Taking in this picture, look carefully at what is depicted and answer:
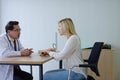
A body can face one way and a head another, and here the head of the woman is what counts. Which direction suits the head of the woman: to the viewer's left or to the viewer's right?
to the viewer's left

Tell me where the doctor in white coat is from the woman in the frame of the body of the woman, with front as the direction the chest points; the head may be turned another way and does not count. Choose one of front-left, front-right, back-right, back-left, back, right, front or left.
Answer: front

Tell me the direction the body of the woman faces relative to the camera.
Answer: to the viewer's left

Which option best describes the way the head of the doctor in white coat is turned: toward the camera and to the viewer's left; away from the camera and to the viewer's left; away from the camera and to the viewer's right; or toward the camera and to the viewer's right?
toward the camera and to the viewer's right

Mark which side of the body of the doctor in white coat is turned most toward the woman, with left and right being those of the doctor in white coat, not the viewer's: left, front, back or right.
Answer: front

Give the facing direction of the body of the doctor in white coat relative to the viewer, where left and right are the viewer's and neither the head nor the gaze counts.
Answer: facing the viewer and to the right of the viewer

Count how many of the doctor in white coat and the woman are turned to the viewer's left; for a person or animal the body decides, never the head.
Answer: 1
